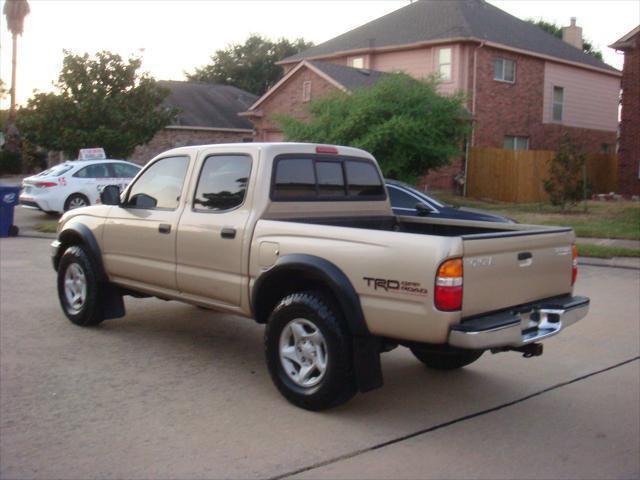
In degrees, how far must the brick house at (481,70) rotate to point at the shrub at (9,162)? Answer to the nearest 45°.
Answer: approximately 45° to its right

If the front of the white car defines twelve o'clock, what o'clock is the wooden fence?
The wooden fence is roughly at 1 o'clock from the white car.

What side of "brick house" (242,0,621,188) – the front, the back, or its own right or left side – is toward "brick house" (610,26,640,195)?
left

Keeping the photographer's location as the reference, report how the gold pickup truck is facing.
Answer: facing away from the viewer and to the left of the viewer

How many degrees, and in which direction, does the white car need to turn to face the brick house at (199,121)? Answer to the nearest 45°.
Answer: approximately 45° to its left

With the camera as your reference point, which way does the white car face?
facing away from the viewer and to the right of the viewer

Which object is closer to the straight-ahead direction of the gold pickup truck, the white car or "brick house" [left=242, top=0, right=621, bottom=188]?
the white car

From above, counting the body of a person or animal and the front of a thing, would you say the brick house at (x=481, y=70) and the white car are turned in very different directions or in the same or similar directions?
very different directions

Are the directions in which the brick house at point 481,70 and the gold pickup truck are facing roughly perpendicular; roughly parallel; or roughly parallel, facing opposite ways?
roughly perpendicular

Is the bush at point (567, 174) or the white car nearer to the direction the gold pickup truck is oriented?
the white car

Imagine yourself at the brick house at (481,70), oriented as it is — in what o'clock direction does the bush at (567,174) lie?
The bush is roughly at 10 o'clock from the brick house.

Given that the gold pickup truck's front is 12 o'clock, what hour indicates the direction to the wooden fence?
The wooden fence is roughly at 2 o'clock from the gold pickup truck.
